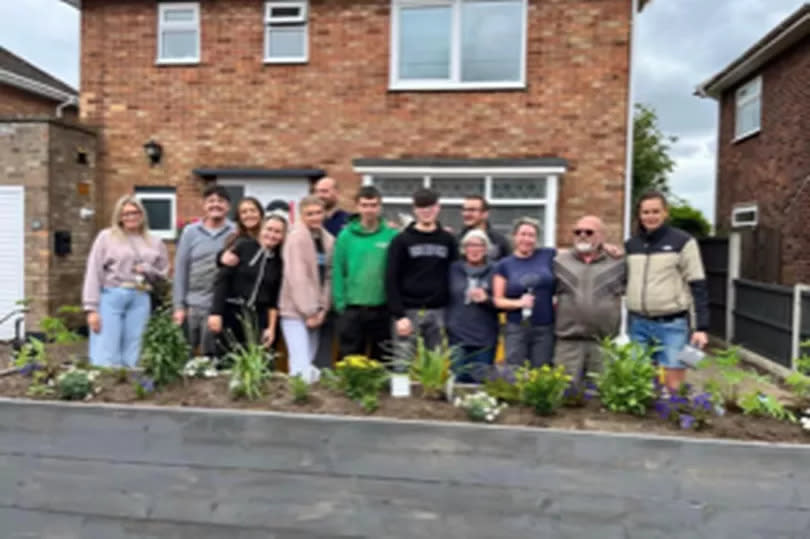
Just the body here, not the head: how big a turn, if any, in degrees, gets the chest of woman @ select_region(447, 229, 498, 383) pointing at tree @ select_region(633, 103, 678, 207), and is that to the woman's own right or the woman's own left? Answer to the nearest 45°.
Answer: approximately 180°

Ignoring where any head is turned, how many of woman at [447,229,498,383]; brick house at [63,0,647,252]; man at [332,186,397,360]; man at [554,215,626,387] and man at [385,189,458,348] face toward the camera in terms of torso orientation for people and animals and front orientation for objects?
5

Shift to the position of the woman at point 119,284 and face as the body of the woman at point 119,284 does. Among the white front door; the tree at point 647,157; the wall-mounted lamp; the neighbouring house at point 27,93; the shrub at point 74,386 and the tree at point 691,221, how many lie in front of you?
1

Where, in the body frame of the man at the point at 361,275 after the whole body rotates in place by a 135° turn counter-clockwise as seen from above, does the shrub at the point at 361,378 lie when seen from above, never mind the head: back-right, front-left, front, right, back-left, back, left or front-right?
back-right

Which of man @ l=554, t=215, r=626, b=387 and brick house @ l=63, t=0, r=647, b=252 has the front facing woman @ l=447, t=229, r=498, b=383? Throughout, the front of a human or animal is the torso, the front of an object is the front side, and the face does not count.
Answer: the brick house

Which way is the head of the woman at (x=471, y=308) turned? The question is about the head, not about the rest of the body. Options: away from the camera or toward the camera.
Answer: toward the camera

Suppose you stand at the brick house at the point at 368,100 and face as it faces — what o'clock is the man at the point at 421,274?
The man is roughly at 12 o'clock from the brick house.

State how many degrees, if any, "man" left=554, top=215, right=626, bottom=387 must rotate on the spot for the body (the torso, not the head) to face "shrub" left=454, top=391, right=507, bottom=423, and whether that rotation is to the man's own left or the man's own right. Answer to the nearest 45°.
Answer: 0° — they already face it

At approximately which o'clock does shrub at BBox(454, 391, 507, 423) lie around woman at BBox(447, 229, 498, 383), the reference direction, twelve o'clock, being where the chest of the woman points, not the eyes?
The shrub is roughly at 12 o'clock from the woman.

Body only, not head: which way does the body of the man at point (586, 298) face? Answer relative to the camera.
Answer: toward the camera

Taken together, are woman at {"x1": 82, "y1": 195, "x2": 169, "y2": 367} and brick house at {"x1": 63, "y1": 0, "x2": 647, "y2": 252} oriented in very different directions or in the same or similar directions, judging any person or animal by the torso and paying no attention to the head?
same or similar directions

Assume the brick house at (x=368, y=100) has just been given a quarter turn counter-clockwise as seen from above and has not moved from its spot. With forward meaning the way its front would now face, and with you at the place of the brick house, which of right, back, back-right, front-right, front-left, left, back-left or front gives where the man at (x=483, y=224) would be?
right

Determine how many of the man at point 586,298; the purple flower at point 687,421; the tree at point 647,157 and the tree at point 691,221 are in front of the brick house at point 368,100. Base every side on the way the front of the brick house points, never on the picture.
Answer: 2

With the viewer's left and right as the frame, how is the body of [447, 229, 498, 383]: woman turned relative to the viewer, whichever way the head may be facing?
facing the viewer

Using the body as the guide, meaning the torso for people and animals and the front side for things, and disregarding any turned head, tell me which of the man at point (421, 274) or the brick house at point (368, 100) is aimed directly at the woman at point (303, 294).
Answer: the brick house

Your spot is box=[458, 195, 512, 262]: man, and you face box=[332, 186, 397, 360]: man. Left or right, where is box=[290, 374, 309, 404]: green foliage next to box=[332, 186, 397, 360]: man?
left

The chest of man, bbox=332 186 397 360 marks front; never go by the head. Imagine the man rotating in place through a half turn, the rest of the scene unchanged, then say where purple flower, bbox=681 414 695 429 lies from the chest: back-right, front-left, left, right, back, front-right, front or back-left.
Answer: back-right

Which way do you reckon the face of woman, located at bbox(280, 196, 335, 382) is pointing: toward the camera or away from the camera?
toward the camera
